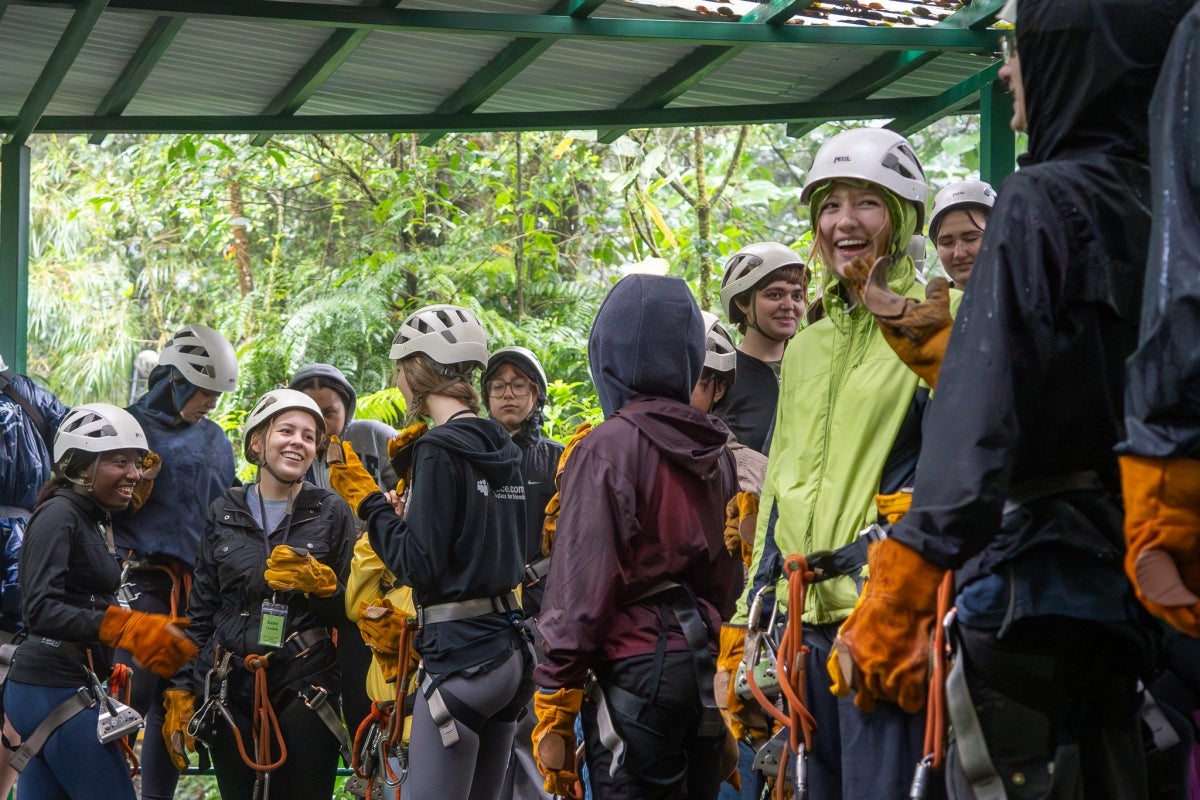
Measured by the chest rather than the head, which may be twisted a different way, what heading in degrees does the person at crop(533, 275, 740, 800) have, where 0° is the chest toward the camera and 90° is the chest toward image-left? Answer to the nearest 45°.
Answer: approximately 135°

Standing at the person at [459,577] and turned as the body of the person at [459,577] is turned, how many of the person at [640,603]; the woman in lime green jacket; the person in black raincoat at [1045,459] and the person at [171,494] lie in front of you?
1

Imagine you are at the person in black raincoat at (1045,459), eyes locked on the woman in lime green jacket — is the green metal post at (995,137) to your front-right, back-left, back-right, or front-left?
front-right

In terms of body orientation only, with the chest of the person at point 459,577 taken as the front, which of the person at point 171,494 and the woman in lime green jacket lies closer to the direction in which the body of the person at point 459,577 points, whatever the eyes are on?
the person

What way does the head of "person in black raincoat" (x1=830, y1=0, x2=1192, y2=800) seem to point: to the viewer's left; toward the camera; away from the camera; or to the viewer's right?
to the viewer's left

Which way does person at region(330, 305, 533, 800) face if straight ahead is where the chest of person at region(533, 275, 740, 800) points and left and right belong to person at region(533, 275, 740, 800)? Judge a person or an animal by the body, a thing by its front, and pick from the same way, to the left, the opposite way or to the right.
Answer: the same way

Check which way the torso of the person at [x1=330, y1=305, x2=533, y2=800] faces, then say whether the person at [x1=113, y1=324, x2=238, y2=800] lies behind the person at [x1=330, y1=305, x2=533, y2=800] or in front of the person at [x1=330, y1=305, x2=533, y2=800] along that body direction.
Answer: in front

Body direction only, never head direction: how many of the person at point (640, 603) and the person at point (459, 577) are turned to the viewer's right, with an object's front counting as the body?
0

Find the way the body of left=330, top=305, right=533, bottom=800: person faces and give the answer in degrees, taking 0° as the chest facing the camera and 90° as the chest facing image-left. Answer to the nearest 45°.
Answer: approximately 135°

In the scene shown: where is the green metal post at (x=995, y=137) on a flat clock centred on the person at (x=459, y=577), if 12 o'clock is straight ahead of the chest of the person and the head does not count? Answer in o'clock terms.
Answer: The green metal post is roughly at 4 o'clock from the person.

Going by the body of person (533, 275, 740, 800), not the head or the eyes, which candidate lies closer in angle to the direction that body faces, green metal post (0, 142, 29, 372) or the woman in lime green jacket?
the green metal post

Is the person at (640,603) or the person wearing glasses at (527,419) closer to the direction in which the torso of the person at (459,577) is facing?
the person wearing glasses

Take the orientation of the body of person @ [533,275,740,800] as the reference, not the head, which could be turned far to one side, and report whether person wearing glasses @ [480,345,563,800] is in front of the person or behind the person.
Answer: in front

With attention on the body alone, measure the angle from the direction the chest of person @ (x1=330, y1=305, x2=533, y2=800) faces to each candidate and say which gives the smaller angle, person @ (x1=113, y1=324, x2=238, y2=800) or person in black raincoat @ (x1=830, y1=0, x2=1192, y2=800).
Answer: the person
